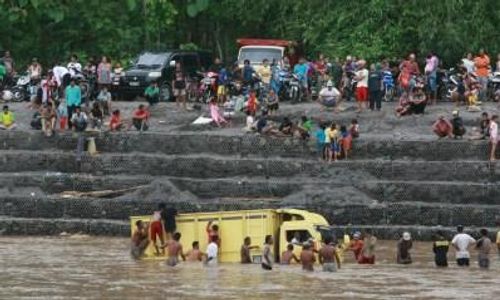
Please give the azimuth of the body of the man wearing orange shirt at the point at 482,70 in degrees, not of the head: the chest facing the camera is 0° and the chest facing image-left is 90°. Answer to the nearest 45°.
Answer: approximately 0°

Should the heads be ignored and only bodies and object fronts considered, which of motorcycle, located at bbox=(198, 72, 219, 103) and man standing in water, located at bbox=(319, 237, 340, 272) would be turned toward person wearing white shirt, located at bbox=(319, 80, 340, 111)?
the man standing in water

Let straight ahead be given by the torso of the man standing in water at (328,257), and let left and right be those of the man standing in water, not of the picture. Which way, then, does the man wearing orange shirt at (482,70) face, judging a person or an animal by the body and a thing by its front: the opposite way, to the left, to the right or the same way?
the opposite way

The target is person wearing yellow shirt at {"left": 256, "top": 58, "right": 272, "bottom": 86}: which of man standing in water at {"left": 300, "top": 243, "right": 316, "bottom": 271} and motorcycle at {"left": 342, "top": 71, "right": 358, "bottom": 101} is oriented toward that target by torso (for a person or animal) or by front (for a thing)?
the man standing in water

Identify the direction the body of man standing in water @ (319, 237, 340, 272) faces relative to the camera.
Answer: away from the camera

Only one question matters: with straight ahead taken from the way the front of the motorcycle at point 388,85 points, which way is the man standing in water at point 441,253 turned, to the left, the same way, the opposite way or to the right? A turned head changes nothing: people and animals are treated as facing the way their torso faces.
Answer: the opposite way

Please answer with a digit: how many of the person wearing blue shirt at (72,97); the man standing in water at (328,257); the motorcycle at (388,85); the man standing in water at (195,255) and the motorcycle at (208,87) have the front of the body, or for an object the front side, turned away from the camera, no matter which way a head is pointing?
2

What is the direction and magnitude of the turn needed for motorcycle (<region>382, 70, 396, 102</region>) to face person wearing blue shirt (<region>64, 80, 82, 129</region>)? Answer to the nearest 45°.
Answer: approximately 90° to its right

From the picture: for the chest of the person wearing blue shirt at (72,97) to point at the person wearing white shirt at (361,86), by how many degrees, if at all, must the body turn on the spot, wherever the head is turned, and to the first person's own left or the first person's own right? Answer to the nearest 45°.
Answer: approximately 90° to the first person's own left

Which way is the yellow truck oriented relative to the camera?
to the viewer's right

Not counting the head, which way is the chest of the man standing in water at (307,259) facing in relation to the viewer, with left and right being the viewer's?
facing away from the viewer
